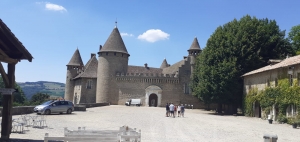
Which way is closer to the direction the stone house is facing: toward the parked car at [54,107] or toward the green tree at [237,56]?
the parked car

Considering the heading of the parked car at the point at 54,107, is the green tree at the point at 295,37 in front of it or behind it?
behind

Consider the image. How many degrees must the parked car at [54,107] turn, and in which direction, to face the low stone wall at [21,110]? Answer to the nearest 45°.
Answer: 0° — it already faces it

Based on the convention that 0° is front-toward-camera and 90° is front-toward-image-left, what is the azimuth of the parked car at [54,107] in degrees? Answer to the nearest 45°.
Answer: approximately 45°

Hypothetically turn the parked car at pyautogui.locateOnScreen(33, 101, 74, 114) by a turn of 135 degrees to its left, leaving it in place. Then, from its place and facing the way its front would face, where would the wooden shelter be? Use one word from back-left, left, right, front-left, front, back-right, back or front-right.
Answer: right

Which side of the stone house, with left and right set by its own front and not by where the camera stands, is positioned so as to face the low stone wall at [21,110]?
front

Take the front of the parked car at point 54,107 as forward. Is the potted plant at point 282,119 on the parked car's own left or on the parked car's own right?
on the parked car's own left

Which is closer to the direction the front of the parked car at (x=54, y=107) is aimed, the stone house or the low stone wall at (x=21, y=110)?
the low stone wall

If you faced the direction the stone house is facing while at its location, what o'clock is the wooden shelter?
The wooden shelter is roughly at 11 o'clock from the stone house.

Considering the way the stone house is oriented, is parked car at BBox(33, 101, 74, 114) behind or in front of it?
in front

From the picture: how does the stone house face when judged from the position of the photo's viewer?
facing the viewer and to the left of the viewer

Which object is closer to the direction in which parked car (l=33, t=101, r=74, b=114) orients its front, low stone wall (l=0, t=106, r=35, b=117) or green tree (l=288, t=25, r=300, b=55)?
the low stone wall

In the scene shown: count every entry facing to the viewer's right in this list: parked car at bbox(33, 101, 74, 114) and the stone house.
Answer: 0
